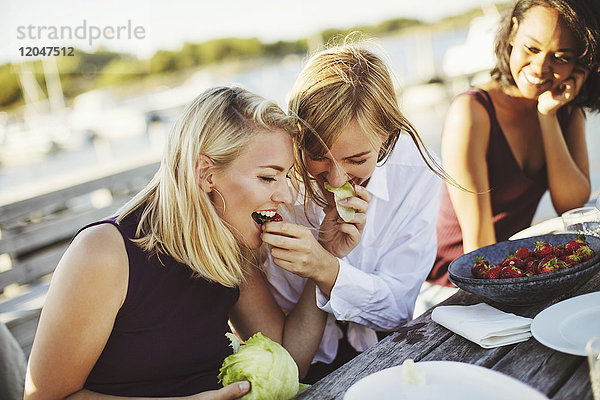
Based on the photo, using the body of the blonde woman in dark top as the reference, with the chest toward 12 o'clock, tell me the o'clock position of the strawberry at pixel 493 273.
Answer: The strawberry is roughly at 11 o'clock from the blonde woman in dark top.

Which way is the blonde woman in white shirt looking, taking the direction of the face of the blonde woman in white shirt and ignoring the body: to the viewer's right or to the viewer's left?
to the viewer's left

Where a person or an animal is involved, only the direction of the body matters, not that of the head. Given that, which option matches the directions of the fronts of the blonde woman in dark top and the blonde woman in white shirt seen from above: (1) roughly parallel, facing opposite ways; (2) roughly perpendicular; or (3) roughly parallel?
roughly perpendicular

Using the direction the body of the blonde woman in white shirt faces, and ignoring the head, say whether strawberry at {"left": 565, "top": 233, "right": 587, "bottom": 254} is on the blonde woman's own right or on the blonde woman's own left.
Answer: on the blonde woman's own left
